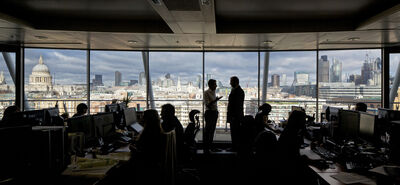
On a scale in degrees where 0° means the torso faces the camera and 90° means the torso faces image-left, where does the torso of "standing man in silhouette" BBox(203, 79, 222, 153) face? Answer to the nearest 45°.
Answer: approximately 270°

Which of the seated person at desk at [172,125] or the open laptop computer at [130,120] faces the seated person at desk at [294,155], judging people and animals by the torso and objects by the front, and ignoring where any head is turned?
the open laptop computer

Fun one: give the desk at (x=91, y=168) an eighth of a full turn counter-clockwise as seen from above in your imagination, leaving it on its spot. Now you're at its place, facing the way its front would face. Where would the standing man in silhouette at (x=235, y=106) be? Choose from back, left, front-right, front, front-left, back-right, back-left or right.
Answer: front-left

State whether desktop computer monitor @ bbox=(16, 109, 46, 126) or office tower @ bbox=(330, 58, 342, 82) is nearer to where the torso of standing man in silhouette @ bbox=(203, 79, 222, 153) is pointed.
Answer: the office tower

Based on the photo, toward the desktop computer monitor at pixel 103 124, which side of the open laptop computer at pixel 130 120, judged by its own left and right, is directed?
right

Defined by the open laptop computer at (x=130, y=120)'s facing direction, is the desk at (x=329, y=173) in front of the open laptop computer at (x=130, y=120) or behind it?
in front
